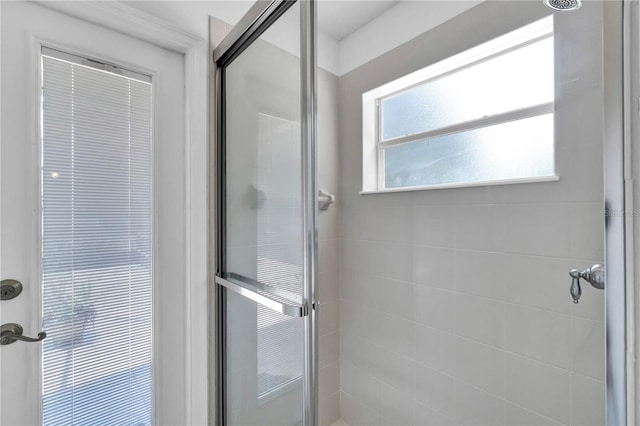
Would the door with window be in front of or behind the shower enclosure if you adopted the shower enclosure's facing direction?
in front

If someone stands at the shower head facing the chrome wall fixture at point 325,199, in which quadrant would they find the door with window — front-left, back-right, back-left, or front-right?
front-left

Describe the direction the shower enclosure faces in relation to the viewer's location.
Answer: facing the viewer and to the left of the viewer
